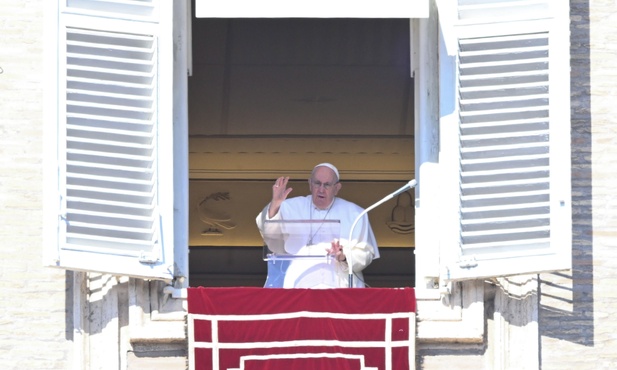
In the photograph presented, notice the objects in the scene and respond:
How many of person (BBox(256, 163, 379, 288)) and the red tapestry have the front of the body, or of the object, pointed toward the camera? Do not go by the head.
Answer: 2

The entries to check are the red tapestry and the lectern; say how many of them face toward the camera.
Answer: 2

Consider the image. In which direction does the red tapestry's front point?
toward the camera

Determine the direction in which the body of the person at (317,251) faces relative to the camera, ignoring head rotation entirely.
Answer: toward the camera

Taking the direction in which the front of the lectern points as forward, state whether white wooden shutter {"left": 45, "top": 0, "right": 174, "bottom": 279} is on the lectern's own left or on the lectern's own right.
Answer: on the lectern's own right

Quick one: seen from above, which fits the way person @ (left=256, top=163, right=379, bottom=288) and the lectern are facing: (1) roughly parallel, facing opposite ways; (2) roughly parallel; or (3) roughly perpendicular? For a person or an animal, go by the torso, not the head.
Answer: roughly parallel

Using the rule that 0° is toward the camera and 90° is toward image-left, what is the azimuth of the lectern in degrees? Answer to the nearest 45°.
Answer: approximately 0°
